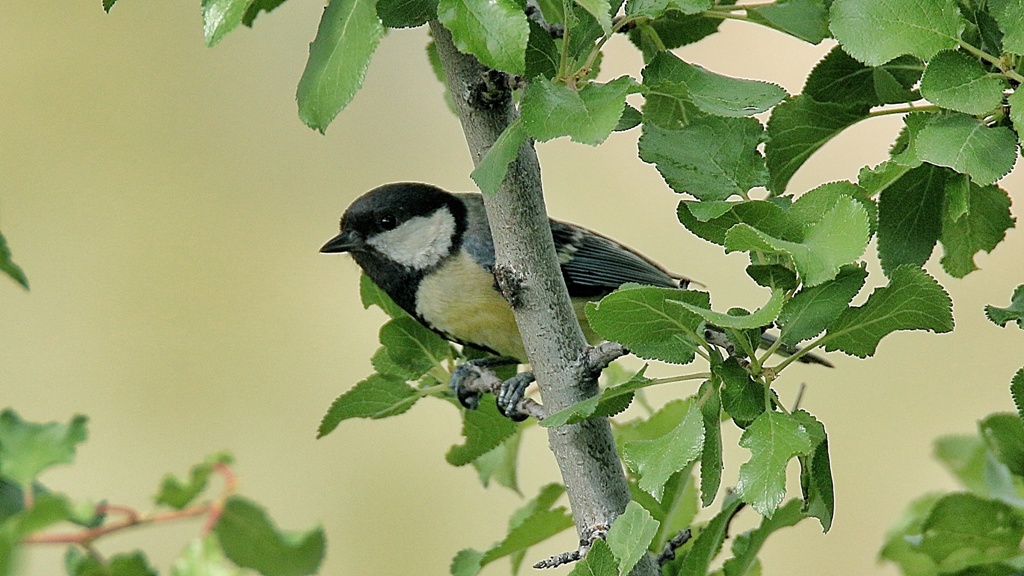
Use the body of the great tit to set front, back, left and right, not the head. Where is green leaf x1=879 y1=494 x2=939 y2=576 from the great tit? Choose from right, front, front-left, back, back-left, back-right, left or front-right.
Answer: back-left

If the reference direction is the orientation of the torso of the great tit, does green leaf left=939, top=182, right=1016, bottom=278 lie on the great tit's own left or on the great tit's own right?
on the great tit's own left

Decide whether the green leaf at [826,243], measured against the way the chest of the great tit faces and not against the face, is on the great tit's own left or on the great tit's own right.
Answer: on the great tit's own left

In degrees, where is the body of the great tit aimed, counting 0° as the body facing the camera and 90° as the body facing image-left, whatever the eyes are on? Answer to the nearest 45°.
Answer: approximately 90°

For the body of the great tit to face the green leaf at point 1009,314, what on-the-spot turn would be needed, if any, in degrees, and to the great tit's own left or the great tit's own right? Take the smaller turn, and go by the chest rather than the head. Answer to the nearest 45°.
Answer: approximately 135° to the great tit's own left

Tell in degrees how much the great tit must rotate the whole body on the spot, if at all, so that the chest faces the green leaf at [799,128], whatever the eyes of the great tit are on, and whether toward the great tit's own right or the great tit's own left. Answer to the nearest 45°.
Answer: approximately 135° to the great tit's own left

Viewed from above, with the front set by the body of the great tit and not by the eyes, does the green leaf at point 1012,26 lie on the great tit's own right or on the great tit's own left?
on the great tit's own left
